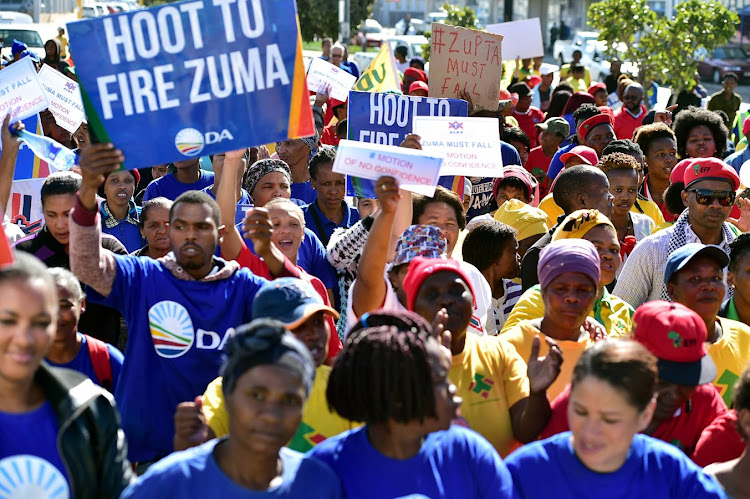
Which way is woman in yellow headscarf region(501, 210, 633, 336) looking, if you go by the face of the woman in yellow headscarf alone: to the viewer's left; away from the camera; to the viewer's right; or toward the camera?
toward the camera

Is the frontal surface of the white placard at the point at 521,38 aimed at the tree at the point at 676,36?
no

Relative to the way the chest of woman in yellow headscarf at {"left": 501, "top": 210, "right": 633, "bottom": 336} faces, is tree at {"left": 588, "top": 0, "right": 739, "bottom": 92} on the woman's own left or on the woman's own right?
on the woman's own left

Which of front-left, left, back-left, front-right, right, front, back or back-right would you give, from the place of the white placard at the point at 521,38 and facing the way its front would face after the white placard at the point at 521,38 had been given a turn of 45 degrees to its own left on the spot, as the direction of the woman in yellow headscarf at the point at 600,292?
front-right

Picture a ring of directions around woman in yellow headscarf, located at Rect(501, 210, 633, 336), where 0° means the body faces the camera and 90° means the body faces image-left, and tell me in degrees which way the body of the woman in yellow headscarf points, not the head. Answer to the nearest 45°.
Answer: approximately 315°

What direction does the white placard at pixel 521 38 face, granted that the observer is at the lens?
facing the viewer

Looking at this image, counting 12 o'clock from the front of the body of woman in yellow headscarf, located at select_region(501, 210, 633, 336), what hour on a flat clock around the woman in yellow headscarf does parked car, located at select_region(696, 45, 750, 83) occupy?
The parked car is roughly at 8 o'clock from the woman in yellow headscarf.

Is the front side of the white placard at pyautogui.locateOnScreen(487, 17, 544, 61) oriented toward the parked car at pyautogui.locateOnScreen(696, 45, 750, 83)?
no
